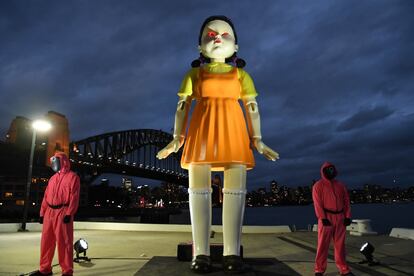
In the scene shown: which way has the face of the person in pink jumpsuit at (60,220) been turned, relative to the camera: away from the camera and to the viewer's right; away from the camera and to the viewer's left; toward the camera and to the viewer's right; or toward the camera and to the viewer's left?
toward the camera and to the viewer's left

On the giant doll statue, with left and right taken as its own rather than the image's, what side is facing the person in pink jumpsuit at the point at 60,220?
right

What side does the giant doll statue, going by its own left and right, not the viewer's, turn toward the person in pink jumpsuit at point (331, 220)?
left

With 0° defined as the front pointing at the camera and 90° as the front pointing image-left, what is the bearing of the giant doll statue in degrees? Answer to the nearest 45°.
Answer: approximately 0°

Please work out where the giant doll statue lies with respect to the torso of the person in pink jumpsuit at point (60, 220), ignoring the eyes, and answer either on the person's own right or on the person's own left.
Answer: on the person's own left

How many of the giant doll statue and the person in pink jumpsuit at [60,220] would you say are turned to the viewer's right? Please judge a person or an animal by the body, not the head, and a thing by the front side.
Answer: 0
